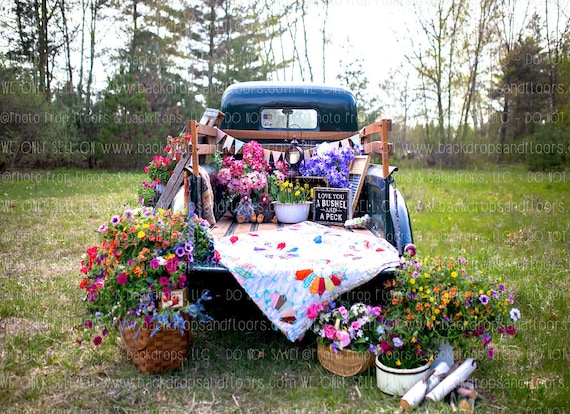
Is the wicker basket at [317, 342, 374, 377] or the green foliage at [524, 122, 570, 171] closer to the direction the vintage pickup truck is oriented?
the green foliage

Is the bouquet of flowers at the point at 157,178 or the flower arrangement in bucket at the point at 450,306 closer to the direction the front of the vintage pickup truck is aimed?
the bouquet of flowers

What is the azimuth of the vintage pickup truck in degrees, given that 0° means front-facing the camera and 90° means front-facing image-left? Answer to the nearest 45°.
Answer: approximately 180°

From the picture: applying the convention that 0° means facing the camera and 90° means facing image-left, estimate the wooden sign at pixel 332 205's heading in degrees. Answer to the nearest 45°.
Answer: approximately 0°

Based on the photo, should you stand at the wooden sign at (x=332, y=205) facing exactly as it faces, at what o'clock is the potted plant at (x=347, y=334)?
The potted plant is roughly at 12 o'clock from the wooden sign.

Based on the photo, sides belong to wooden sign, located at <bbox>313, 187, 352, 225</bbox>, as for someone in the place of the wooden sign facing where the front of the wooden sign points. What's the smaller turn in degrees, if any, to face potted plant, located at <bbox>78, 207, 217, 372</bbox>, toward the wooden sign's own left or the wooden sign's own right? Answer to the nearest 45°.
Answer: approximately 45° to the wooden sign's own right

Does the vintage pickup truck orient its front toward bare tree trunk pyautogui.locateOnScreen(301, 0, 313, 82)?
yes
